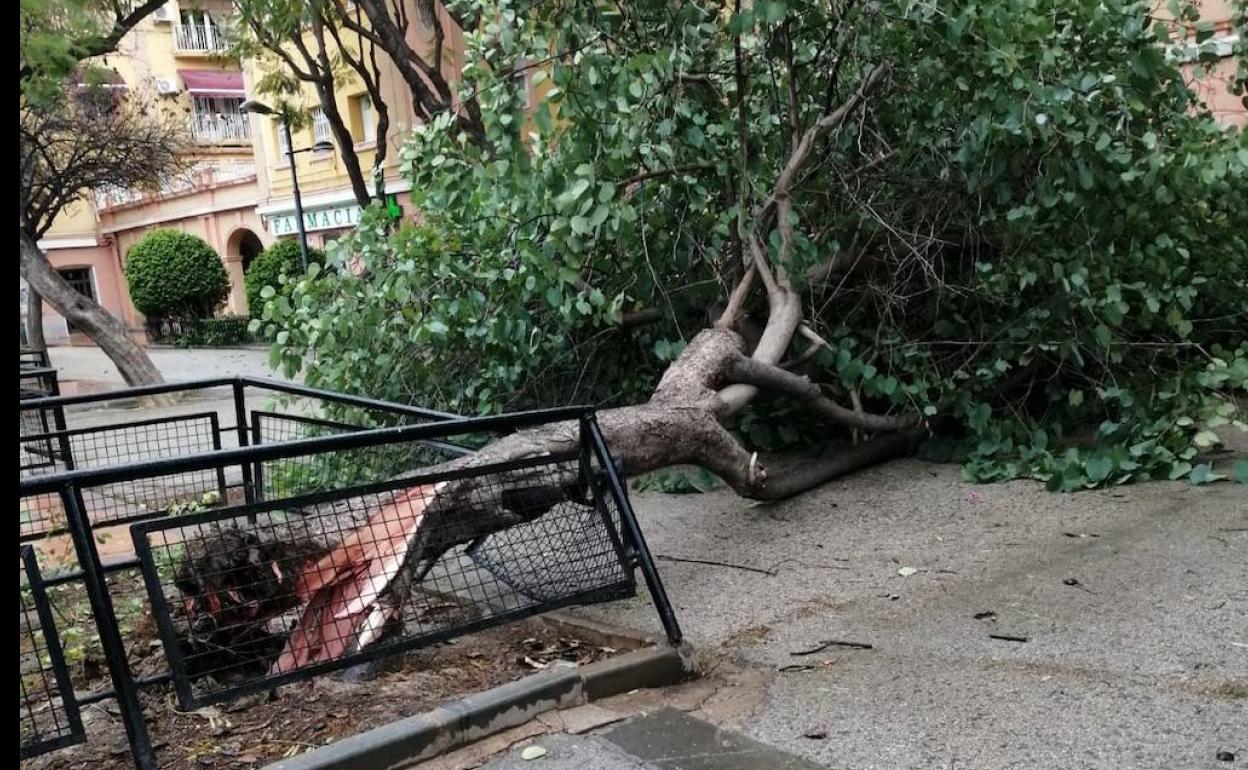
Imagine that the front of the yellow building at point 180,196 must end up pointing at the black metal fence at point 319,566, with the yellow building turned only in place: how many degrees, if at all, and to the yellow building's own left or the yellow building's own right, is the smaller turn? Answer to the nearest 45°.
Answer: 0° — it already faces it

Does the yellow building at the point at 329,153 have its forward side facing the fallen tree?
yes

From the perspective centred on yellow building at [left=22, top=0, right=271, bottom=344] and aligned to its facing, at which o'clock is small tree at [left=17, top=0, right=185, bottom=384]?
The small tree is roughly at 12 o'clock from the yellow building.

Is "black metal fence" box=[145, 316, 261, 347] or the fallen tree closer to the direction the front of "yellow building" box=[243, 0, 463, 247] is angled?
the fallen tree

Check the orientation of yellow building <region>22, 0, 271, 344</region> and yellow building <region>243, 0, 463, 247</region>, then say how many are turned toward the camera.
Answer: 2

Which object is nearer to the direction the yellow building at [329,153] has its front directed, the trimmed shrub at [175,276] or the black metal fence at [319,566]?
the black metal fence

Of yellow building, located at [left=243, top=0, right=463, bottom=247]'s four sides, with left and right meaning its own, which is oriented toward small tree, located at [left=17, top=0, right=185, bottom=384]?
front

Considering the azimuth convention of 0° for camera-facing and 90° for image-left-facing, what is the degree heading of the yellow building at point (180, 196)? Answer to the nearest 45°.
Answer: approximately 0°

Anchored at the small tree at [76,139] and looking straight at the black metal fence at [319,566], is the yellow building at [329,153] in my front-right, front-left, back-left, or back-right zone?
back-left
